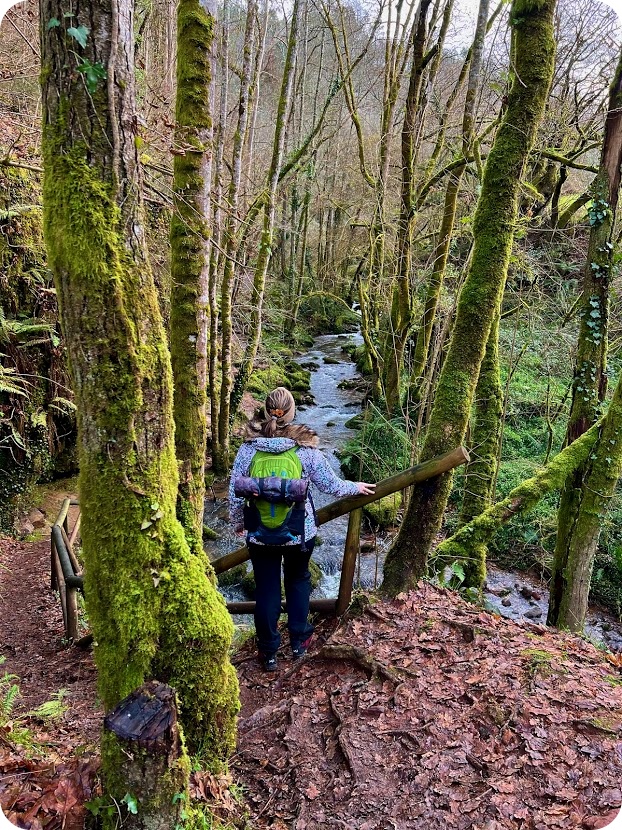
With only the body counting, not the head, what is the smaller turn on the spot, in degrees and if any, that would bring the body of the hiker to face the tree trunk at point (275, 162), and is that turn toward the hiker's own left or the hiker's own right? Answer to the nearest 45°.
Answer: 0° — they already face it

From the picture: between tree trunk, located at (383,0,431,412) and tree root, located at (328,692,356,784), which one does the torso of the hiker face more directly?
the tree trunk

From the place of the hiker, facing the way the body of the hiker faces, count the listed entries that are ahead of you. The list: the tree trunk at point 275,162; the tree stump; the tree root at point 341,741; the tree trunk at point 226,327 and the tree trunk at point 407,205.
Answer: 3

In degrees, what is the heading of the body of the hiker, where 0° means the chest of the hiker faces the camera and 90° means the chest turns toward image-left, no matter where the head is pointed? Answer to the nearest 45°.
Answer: approximately 180°

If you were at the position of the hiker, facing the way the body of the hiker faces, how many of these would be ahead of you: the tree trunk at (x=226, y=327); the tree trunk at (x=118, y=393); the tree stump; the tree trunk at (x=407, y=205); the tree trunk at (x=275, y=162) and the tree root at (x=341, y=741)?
3

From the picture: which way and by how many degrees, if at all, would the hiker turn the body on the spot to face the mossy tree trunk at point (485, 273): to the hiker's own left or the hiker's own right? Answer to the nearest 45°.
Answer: approximately 45° to the hiker's own right

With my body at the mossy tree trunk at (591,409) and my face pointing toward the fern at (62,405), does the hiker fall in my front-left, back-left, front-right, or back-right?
front-left

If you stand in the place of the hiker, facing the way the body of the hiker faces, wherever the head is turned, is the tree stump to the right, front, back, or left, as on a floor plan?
back

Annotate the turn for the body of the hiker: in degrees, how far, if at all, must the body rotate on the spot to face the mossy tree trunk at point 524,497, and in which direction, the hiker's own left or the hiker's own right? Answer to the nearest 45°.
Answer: approximately 45° to the hiker's own right

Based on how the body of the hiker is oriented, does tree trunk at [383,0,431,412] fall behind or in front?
in front

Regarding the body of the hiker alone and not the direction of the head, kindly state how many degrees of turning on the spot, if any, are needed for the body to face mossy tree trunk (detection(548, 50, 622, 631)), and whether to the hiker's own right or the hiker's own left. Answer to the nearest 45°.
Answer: approximately 45° to the hiker's own right

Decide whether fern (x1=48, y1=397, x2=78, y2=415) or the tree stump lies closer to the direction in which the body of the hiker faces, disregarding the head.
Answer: the fern
